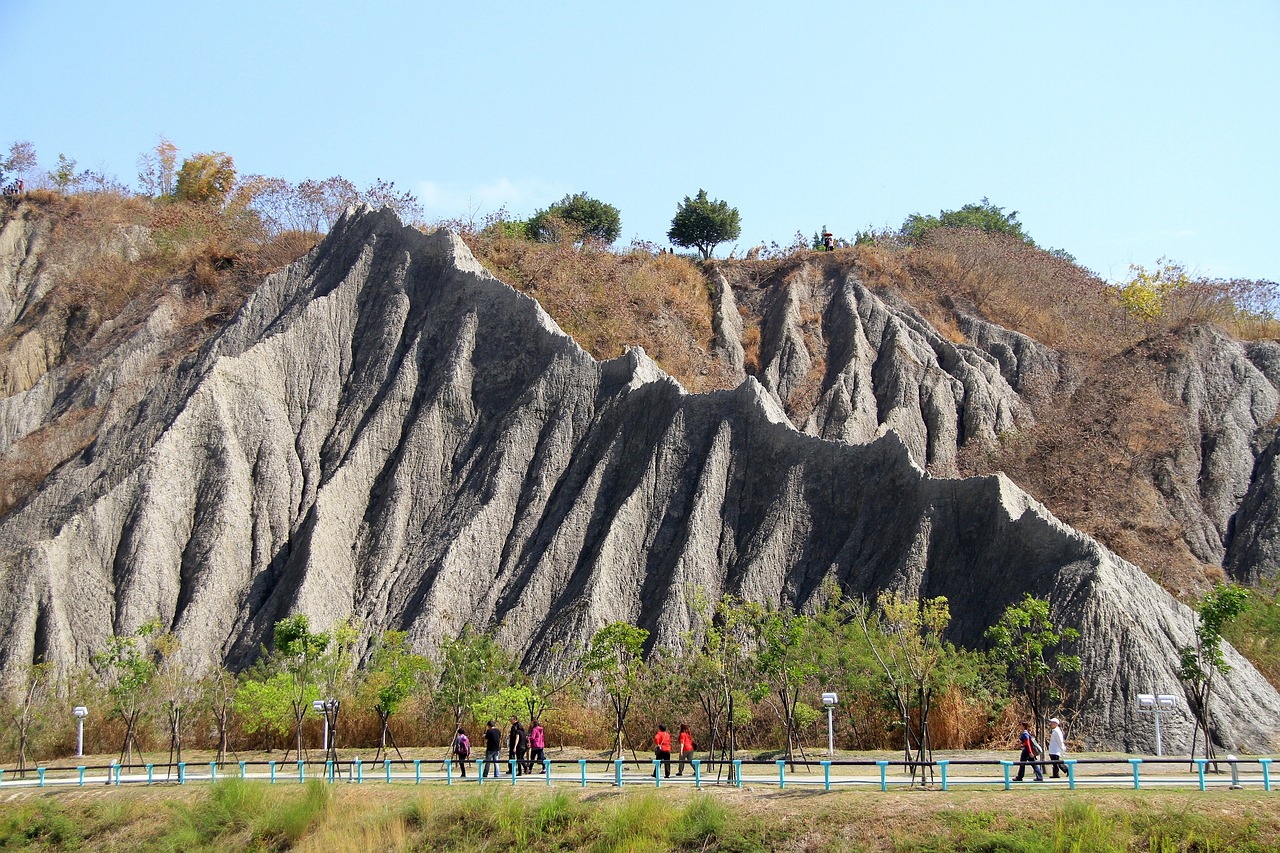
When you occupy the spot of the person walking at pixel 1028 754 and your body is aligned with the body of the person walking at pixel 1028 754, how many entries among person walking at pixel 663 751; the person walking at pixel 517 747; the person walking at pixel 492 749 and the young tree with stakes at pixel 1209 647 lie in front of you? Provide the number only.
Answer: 3

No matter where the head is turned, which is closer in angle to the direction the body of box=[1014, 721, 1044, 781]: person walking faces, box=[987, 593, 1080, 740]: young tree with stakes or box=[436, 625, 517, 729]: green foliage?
the green foliage

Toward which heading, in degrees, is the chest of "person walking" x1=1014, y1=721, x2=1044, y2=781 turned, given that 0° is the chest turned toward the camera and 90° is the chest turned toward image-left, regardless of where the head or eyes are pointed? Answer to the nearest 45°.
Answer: approximately 90°

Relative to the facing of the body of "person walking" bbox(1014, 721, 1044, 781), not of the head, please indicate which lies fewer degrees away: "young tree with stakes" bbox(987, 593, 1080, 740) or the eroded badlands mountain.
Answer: the eroded badlands mountain

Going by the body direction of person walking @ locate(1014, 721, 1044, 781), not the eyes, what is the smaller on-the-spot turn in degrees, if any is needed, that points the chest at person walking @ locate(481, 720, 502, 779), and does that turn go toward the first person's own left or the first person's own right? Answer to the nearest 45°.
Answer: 0° — they already face them

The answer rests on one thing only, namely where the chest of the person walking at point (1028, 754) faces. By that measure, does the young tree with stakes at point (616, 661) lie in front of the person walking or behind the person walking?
in front

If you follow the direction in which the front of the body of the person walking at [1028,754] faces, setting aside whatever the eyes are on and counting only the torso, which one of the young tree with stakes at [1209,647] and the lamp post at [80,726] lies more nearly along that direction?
the lamp post

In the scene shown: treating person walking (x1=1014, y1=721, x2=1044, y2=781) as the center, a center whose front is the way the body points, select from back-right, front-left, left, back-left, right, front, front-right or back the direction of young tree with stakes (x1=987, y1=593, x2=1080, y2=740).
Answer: right

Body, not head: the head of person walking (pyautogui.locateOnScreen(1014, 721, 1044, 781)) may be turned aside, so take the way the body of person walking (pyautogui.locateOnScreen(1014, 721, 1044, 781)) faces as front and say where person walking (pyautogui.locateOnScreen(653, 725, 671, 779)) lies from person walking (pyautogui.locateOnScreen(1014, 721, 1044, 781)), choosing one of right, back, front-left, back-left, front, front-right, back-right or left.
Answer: front

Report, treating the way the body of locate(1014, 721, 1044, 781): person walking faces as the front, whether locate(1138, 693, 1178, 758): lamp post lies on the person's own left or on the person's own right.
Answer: on the person's own right

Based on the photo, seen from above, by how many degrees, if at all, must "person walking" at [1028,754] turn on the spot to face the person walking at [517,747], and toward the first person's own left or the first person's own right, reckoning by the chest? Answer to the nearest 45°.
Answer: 0° — they already face them

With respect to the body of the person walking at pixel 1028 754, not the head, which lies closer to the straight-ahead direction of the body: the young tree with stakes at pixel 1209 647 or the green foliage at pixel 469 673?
the green foliage

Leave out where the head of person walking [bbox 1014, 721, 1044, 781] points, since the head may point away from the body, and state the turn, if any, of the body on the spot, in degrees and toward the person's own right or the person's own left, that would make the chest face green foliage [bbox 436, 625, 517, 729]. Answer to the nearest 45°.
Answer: approximately 45° to the person's own right

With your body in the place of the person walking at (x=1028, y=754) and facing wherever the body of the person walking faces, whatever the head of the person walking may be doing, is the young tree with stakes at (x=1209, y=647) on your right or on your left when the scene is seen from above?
on your right
